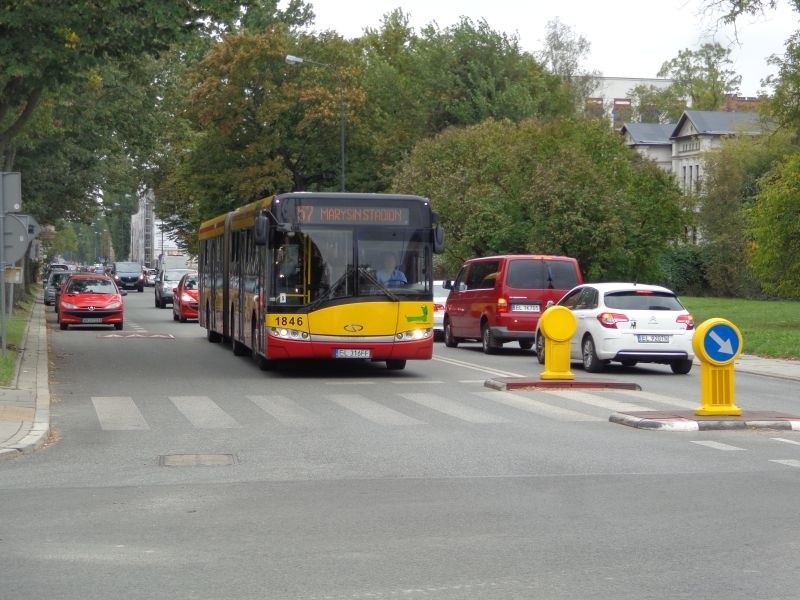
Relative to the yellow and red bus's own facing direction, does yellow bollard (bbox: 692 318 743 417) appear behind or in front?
in front

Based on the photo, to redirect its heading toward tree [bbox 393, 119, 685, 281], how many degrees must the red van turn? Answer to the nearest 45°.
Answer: approximately 45° to its right

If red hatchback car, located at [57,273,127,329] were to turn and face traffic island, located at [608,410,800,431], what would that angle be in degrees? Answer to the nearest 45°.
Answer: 0° — it already faces it

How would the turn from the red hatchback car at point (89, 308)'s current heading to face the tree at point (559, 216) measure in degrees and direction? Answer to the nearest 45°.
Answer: approximately 90° to its left

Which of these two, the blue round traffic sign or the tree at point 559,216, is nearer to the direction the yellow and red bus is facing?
the blue round traffic sign

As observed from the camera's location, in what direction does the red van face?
facing away from the viewer and to the left of the viewer

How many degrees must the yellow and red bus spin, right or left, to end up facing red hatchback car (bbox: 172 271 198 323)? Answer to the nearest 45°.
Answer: approximately 180°

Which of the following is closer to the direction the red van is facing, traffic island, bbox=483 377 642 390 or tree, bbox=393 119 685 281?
the tree

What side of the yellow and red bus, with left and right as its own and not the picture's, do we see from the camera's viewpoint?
front

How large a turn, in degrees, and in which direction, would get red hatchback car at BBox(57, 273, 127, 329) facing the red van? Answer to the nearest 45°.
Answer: approximately 45° to its left

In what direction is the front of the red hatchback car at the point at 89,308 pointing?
toward the camera
